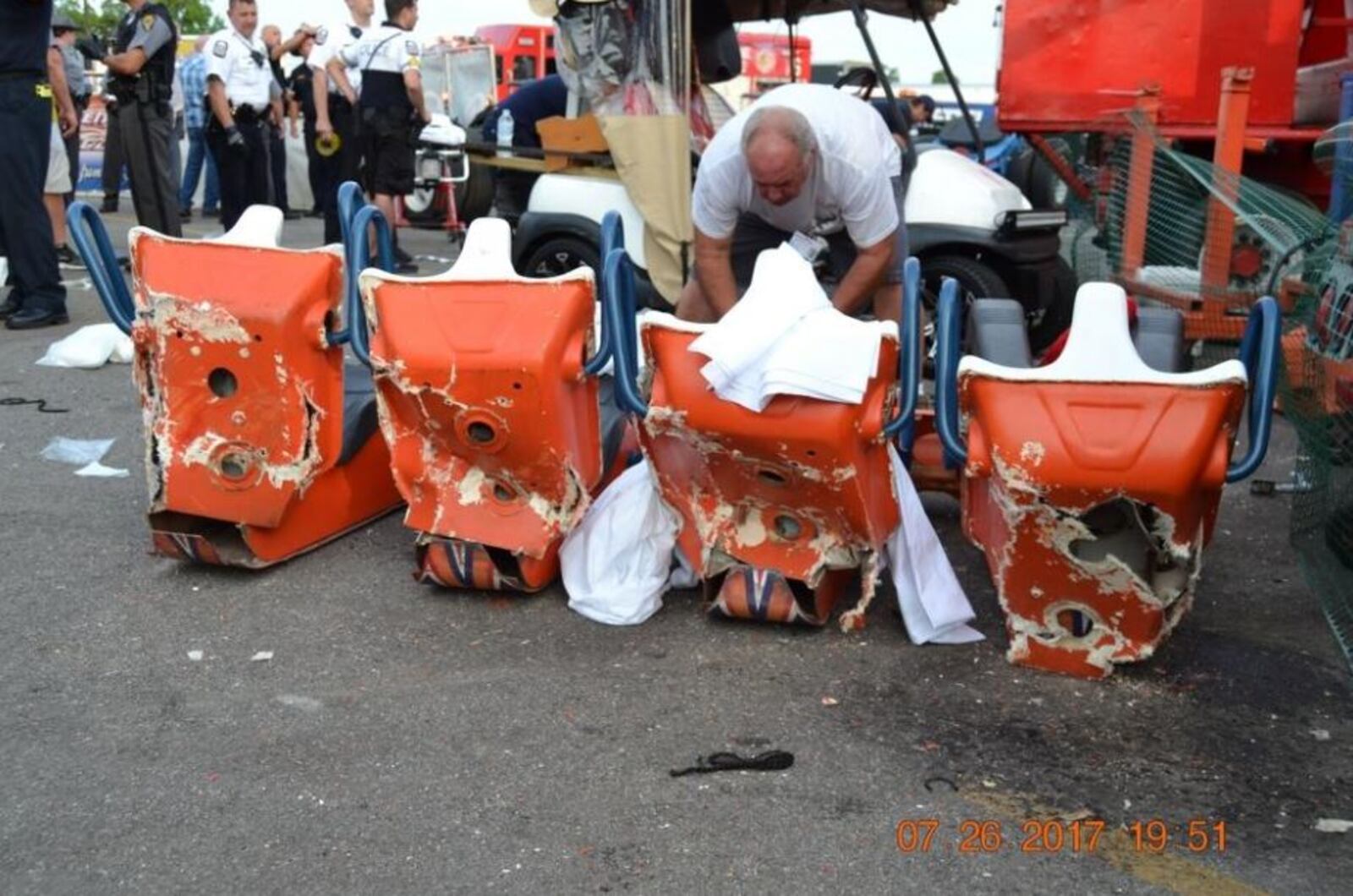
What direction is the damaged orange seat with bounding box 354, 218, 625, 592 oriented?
away from the camera

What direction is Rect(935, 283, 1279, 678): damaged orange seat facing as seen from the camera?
away from the camera

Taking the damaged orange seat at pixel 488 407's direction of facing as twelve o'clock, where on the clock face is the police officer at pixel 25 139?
The police officer is roughly at 11 o'clock from the damaged orange seat.

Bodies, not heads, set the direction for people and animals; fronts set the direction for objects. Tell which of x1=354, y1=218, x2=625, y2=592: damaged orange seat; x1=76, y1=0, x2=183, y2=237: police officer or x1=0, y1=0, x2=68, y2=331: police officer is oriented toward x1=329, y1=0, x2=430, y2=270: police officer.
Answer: the damaged orange seat

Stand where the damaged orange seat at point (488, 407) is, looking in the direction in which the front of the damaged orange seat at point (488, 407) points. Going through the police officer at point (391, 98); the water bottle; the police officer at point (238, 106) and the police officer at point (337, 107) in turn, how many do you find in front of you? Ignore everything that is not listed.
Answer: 4

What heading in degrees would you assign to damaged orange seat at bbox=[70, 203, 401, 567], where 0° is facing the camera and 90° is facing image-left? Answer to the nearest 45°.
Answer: approximately 225°

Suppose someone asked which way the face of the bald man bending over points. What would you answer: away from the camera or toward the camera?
toward the camera

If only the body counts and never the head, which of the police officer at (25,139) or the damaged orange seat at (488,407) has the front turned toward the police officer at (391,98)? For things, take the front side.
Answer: the damaged orange seat

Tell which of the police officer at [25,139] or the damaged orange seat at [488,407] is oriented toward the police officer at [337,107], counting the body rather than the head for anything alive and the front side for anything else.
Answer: the damaged orange seat

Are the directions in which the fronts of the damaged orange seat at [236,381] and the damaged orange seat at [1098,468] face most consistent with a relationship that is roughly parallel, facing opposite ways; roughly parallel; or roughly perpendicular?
roughly parallel

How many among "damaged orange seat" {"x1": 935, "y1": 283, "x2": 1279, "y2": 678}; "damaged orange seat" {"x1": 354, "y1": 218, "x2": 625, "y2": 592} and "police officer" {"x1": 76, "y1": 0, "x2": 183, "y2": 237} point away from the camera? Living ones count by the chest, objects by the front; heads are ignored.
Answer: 2
